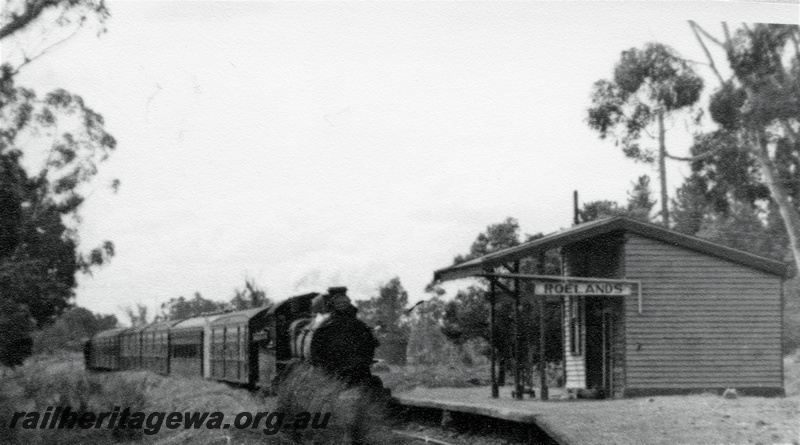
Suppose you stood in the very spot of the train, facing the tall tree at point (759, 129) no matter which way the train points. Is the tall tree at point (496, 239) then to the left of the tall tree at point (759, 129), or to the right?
left

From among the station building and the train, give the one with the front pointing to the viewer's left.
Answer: the station building

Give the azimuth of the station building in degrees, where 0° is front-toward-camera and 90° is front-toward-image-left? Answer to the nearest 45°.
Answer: approximately 90°

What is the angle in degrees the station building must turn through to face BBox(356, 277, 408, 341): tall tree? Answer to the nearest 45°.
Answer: approximately 45° to its right

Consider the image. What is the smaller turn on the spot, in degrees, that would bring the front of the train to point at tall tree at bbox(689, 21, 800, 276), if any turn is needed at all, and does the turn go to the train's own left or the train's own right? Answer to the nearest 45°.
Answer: approximately 45° to the train's own left

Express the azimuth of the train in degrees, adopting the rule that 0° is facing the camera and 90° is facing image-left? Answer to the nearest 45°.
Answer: approximately 315°

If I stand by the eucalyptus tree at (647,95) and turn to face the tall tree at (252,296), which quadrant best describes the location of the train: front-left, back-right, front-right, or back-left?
front-left

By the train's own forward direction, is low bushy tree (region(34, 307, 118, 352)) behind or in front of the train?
behind

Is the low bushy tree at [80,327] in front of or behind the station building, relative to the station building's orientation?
in front

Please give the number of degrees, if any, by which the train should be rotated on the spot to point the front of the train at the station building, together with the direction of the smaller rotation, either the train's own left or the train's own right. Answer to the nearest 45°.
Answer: approximately 45° to the train's own left

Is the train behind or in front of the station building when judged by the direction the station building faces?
in front

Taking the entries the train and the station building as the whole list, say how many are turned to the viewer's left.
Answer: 1
